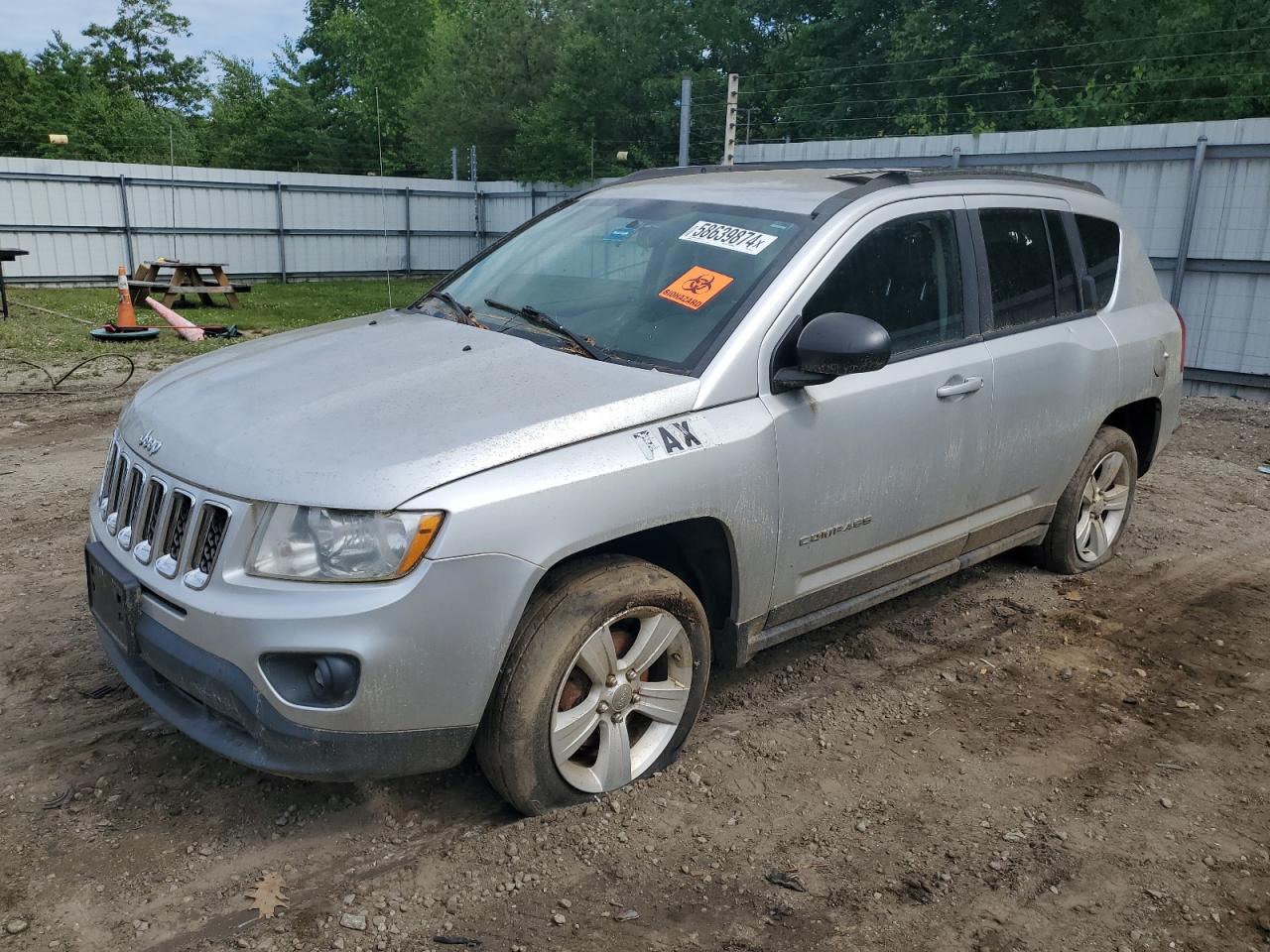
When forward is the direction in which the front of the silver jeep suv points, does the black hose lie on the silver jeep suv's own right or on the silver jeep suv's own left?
on the silver jeep suv's own right

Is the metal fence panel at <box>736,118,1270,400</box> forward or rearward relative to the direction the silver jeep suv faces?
rearward

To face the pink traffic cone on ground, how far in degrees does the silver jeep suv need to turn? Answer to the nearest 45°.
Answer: approximately 90° to its right

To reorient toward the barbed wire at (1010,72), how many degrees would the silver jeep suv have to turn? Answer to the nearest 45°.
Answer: approximately 135° to its right

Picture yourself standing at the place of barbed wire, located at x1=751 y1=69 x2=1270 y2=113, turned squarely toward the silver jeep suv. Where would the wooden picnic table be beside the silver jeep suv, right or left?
right

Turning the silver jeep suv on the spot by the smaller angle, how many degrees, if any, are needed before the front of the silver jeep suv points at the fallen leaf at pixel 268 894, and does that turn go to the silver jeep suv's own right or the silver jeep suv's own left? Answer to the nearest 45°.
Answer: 0° — it already faces it

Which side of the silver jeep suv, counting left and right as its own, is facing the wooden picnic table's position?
right

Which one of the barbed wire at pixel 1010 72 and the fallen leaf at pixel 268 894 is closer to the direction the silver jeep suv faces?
the fallen leaf

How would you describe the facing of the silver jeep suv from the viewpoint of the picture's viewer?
facing the viewer and to the left of the viewer
